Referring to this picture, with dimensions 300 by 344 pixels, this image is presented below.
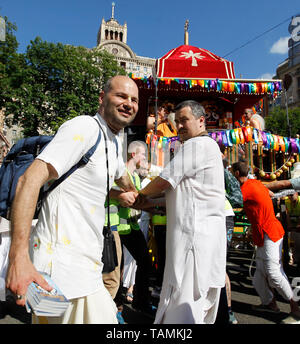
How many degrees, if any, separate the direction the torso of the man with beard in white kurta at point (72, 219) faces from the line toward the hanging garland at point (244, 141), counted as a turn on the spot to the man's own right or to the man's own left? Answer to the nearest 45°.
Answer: approximately 90° to the man's own left

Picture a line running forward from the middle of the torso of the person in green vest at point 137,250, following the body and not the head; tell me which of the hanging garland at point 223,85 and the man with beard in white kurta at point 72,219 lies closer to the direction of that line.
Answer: the hanging garland

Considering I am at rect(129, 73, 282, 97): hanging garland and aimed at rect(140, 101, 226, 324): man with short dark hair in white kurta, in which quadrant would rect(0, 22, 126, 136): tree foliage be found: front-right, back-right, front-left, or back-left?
back-right

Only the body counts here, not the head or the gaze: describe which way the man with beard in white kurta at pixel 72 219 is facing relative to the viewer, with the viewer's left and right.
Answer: facing the viewer and to the right of the viewer

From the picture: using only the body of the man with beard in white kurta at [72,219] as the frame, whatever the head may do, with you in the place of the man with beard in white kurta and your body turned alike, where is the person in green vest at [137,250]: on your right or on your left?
on your left

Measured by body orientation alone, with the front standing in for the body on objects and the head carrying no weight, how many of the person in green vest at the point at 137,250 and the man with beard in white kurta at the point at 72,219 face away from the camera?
0

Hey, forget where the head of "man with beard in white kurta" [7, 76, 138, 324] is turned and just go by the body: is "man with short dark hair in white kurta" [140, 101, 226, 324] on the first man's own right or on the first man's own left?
on the first man's own left
